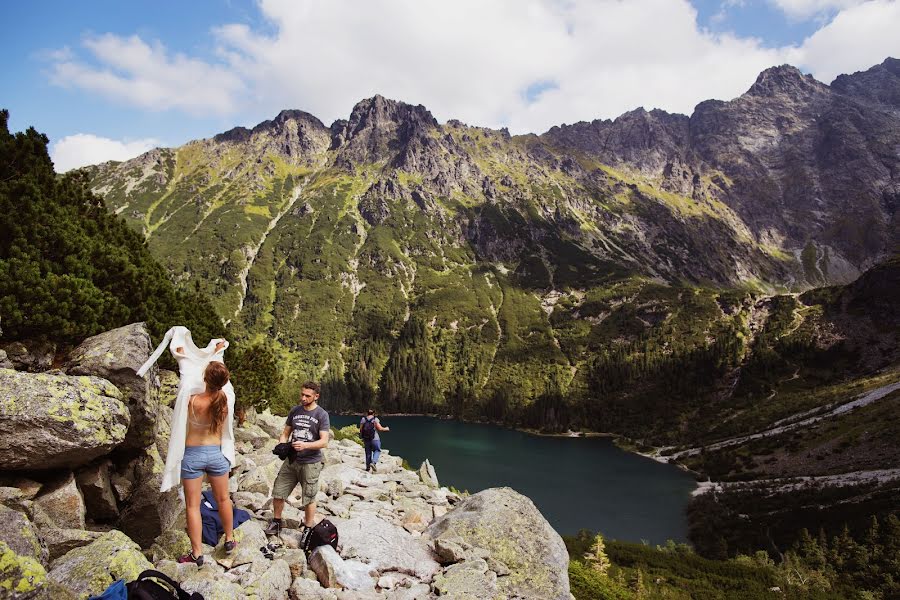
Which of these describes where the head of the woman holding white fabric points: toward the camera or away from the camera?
away from the camera

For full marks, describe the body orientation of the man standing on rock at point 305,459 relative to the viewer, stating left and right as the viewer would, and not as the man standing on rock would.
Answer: facing the viewer and to the left of the viewer

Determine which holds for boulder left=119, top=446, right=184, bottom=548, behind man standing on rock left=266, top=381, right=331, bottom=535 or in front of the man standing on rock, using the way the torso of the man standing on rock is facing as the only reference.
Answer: in front

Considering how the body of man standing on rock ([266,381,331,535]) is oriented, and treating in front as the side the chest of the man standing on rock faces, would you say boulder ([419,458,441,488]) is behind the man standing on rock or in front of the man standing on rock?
behind

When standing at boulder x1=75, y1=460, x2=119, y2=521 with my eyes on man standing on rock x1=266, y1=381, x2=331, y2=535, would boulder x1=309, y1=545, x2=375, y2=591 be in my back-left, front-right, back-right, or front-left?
front-right

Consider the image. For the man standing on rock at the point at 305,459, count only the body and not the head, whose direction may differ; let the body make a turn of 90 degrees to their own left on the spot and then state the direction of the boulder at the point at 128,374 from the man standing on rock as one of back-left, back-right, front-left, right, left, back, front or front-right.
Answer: back-right

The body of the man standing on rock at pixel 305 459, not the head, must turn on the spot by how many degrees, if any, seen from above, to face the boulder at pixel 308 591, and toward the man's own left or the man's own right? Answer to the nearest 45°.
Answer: approximately 45° to the man's own left
